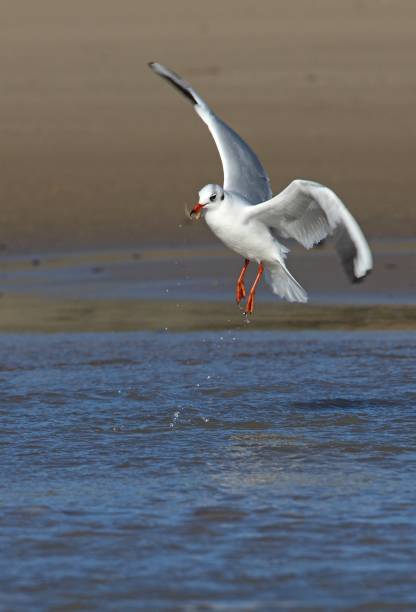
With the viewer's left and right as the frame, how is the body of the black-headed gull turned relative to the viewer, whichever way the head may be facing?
facing the viewer and to the left of the viewer
